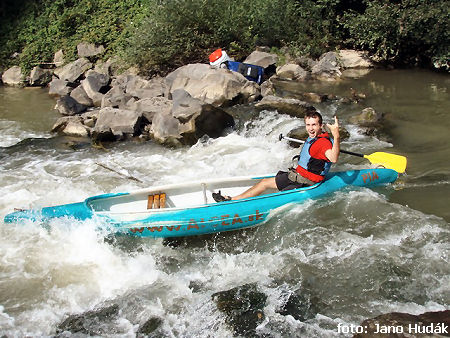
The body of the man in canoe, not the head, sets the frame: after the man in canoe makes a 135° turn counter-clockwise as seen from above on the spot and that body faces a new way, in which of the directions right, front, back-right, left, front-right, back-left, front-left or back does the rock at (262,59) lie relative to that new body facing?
back-left

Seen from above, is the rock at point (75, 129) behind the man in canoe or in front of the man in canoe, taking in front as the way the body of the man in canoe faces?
in front

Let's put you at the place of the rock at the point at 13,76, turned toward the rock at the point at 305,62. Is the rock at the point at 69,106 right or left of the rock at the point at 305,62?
right

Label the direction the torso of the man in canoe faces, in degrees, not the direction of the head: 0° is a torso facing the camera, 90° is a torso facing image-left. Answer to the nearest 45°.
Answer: approximately 90°

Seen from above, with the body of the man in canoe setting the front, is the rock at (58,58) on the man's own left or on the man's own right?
on the man's own right

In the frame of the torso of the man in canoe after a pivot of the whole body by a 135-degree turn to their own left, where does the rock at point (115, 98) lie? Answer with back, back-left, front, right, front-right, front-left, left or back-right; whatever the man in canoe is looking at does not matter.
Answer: back

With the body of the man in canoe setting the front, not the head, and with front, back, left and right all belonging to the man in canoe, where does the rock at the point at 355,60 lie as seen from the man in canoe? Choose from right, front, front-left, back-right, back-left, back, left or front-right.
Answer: right

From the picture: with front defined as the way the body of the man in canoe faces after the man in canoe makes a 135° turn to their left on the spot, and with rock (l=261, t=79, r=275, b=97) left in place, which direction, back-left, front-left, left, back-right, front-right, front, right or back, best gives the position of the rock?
back-left

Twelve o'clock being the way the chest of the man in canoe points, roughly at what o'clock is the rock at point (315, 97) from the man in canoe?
The rock is roughly at 3 o'clock from the man in canoe.

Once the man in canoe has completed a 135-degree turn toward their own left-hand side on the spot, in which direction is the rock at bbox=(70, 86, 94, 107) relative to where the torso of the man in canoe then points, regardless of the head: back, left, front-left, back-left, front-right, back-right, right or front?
back

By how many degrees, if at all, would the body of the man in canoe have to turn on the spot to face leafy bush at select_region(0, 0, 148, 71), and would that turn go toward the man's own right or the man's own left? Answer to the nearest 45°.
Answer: approximately 45° to the man's own right

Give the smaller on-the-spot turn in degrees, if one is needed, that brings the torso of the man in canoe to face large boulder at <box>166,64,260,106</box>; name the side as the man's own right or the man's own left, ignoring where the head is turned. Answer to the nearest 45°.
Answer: approximately 90° to the man's own right

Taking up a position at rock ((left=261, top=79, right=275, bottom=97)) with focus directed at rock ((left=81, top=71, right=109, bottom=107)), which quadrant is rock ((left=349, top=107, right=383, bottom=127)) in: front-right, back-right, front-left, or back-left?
back-left
